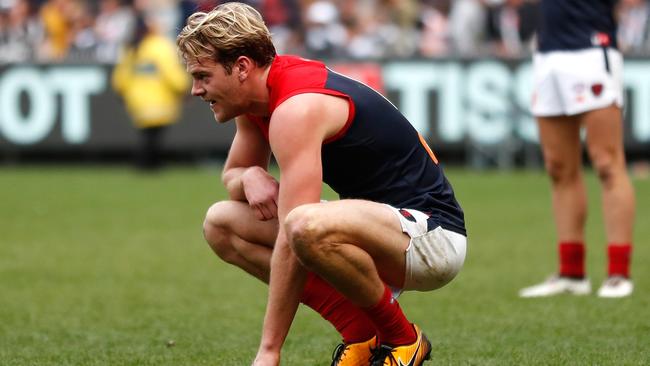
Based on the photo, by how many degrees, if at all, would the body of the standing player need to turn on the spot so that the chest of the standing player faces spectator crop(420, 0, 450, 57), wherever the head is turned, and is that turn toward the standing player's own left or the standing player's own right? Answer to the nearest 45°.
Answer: approximately 135° to the standing player's own right

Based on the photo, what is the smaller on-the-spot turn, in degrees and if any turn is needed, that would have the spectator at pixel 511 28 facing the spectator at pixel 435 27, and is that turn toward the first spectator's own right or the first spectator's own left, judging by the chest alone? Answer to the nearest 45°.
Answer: approximately 135° to the first spectator's own right

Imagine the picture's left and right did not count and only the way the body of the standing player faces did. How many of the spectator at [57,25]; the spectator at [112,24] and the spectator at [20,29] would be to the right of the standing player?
3

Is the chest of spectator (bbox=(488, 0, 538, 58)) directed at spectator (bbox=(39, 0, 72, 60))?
no

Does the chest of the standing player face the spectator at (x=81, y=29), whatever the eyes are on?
no

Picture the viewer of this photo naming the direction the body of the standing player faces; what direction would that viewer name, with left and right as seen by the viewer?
facing the viewer and to the left of the viewer

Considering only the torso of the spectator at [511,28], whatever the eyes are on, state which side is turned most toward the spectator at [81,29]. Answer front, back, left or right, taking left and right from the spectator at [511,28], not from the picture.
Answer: right

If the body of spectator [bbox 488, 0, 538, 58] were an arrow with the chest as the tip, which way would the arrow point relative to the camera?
toward the camera

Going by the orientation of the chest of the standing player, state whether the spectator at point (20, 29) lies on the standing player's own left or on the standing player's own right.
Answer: on the standing player's own right

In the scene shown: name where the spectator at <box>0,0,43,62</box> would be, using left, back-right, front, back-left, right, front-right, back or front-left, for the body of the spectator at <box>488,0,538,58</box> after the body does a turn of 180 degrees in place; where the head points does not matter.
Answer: left

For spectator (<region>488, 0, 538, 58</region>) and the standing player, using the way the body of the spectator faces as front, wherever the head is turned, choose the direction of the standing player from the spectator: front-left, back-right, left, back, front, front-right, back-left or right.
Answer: front

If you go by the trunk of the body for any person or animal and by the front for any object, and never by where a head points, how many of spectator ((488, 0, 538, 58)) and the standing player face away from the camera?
0

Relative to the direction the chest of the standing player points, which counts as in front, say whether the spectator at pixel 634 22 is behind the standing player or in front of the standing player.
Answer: behind
